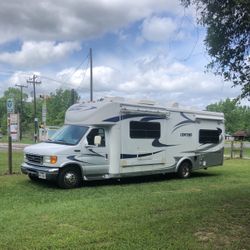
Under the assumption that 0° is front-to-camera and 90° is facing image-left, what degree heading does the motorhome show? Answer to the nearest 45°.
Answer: approximately 45°
